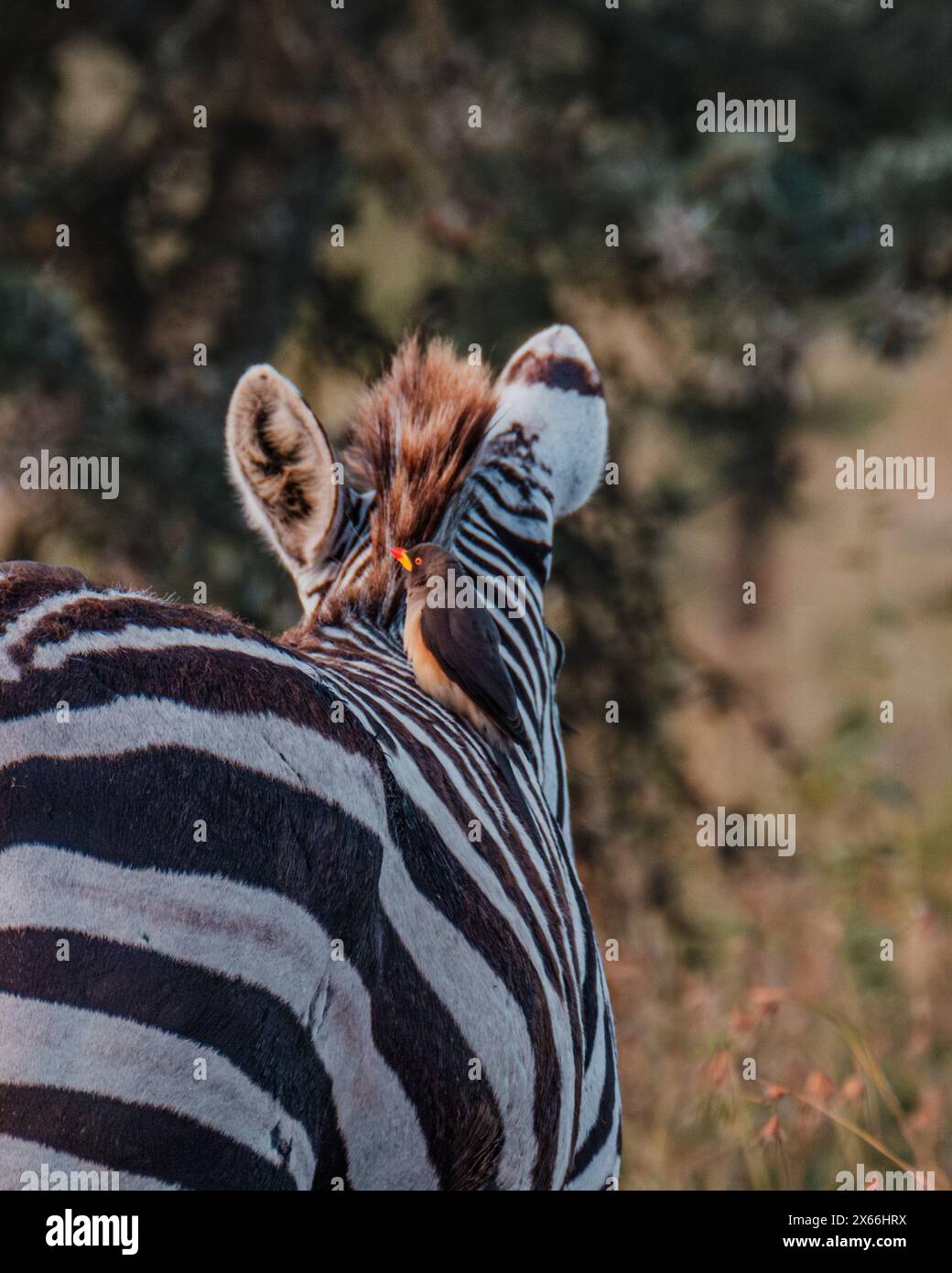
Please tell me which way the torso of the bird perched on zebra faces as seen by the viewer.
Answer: to the viewer's left

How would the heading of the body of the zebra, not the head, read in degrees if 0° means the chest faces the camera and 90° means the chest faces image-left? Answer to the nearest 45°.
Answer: approximately 225°
